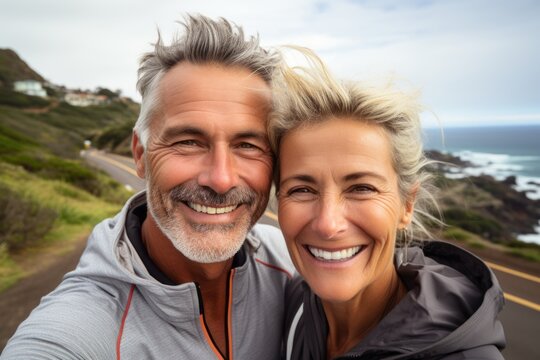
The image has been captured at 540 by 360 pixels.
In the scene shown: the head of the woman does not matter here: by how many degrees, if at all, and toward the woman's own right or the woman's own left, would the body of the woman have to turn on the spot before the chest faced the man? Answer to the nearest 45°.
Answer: approximately 45° to the woman's own right

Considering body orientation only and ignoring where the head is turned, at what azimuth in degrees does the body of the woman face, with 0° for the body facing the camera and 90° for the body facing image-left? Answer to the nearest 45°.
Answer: approximately 45°

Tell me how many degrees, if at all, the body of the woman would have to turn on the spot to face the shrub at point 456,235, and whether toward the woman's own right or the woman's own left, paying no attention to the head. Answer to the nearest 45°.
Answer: approximately 135° to the woman's own right
